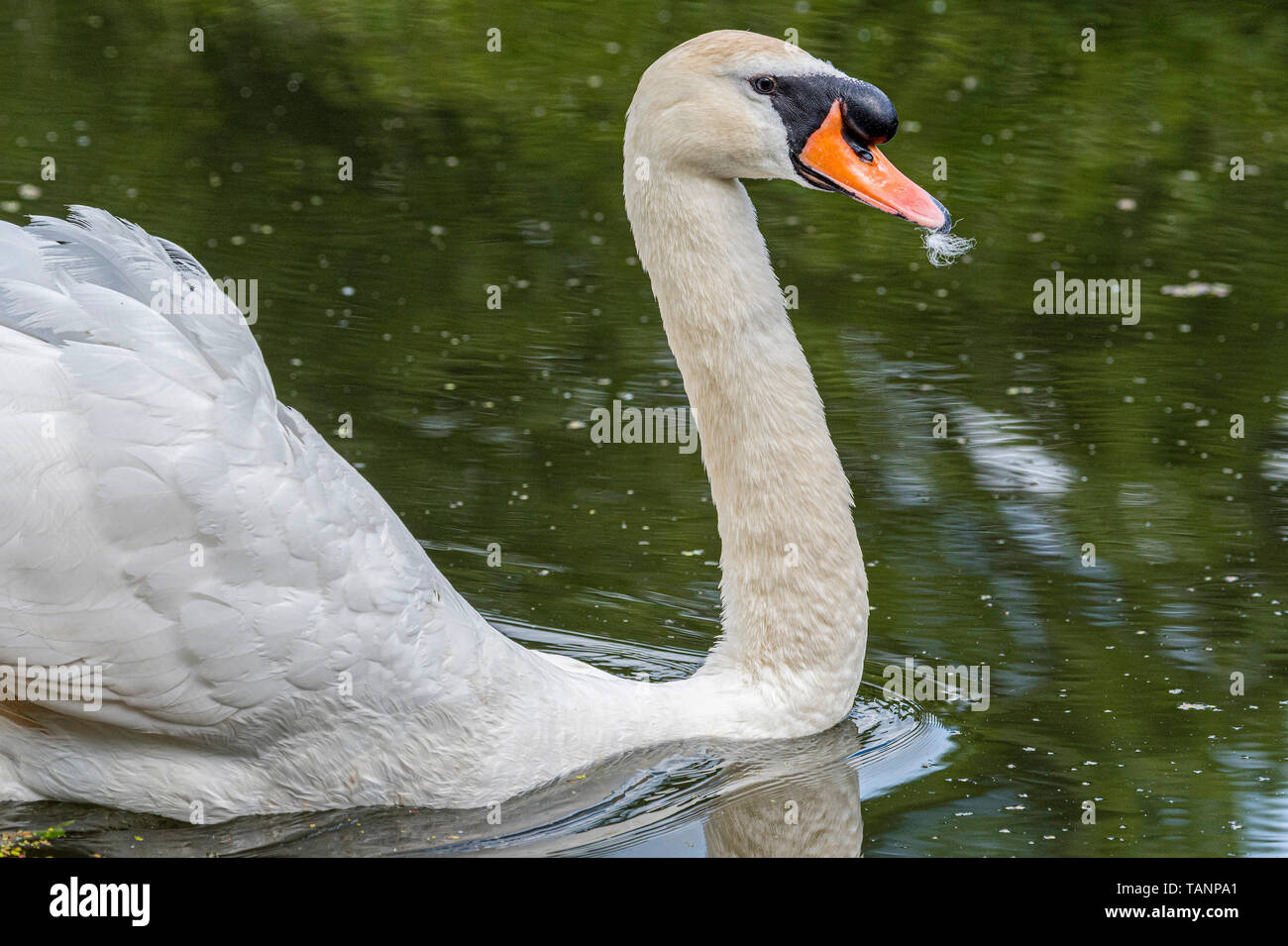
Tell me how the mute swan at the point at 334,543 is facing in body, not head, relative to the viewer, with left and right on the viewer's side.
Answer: facing to the right of the viewer
